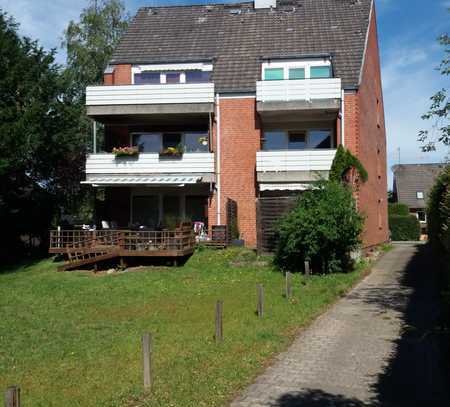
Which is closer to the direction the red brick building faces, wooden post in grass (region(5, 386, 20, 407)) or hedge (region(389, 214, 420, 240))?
the wooden post in grass

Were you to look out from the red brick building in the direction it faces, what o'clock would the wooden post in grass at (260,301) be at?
The wooden post in grass is roughly at 12 o'clock from the red brick building.

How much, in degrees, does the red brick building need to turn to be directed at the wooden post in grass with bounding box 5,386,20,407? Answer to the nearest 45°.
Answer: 0° — it already faces it

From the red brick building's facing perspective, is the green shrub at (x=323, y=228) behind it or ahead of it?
ahead

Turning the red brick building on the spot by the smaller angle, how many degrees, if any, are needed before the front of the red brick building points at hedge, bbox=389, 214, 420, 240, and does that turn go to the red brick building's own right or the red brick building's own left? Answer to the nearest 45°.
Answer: approximately 135° to the red brick building's own left

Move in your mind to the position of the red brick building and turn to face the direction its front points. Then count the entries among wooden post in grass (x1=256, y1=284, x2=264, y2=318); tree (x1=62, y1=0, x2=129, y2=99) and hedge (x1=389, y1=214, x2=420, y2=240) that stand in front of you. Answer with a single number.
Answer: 1

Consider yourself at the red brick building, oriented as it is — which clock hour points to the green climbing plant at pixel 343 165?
The green climbing plant is roughly at 10 o'clock from the red brick building.

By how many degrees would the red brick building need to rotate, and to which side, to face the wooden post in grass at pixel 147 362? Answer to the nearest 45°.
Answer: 0° — it already faces it

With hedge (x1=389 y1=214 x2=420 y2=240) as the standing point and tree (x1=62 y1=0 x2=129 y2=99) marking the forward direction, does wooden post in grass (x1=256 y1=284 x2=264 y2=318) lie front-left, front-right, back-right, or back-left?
front-left

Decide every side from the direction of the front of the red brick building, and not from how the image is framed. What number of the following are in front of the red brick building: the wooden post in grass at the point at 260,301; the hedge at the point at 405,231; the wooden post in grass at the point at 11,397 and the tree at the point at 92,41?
2

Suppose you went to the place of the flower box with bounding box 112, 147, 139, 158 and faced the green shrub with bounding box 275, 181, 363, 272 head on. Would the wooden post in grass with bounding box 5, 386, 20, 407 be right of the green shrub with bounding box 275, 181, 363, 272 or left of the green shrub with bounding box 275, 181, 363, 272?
right

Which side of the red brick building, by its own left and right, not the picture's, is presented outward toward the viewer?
front

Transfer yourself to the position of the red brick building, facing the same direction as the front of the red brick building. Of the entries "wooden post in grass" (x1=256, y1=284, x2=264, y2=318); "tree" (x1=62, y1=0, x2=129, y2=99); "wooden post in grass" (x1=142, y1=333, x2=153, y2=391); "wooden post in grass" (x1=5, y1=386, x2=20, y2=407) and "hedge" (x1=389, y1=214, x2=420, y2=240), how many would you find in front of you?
3

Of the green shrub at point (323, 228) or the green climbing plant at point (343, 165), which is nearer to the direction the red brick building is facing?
the green shrub
